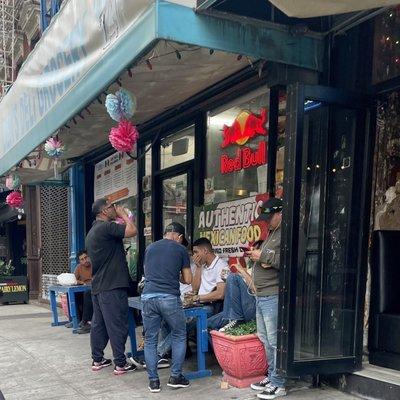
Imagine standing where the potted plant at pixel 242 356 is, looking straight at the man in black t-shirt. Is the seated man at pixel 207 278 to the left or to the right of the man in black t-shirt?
right

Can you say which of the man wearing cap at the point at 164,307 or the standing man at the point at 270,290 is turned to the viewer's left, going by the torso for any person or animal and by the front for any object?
the standing man

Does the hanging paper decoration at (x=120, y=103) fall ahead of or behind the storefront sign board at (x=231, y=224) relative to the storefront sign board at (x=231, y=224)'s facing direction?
ahead

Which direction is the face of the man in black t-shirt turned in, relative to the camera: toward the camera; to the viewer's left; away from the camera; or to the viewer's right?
to the viewer's right

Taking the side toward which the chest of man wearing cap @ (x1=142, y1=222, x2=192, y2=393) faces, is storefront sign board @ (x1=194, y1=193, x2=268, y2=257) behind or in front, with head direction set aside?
in front

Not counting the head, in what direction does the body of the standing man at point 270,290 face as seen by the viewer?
to the viewer's left

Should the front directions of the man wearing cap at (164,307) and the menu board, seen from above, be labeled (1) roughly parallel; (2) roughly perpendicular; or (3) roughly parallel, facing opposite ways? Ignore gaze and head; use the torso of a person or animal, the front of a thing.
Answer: roughly parallel, facing opposite ways

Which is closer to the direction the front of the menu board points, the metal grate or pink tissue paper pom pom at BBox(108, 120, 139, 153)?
the pink tissue paper pom pom

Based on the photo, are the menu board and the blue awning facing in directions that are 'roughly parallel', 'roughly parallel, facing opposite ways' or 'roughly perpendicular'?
roughly parallel

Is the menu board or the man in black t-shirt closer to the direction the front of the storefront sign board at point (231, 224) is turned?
the man in black t-shirt

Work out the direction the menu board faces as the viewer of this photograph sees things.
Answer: facing the viewer and to the left of the viewer

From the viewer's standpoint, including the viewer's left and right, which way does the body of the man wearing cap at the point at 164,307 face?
facing away from the viewer and to the right of the viewer

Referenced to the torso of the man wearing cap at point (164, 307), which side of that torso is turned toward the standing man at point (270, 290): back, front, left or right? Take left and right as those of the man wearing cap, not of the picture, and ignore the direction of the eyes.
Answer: right
